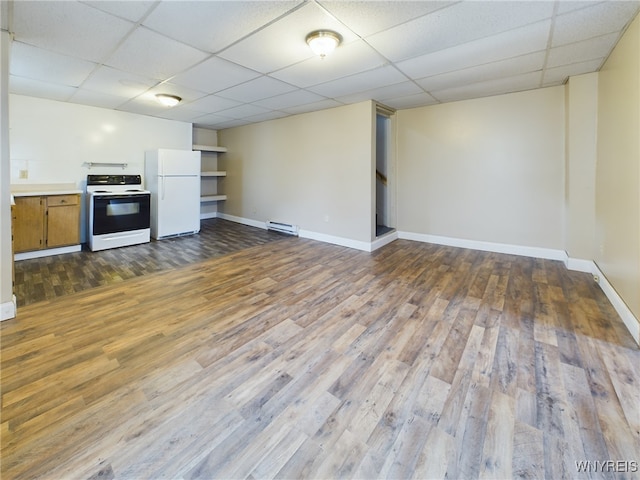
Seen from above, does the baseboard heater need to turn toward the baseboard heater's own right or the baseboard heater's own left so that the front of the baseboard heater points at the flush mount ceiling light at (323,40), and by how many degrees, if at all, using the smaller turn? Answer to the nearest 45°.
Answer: approximately 45° to the baseboard heater's own left

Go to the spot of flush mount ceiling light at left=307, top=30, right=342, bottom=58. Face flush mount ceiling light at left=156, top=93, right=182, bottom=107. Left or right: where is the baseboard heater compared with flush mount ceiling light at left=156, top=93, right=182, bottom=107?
right

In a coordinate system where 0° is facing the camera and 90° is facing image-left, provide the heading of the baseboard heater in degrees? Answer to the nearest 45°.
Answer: approximately 45°
